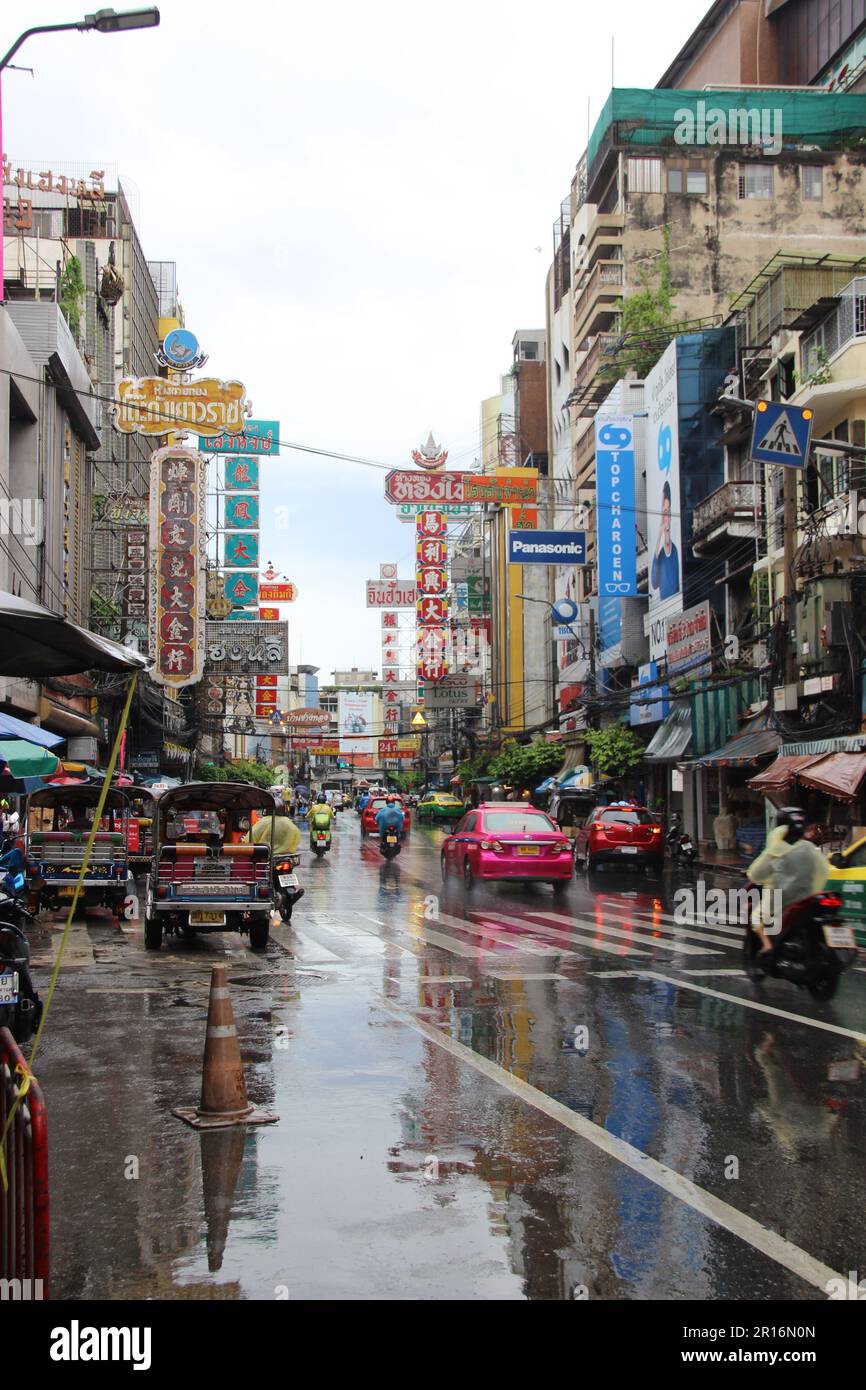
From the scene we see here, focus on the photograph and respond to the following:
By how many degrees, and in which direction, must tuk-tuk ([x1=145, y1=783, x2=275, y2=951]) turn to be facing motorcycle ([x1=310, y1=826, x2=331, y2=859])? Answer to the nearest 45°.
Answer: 0° — it already faces it

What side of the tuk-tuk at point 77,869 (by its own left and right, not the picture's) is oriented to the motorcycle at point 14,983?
back

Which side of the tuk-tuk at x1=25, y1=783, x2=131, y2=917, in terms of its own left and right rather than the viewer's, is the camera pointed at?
back

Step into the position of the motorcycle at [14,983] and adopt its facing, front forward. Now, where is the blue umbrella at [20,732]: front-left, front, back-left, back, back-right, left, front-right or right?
front

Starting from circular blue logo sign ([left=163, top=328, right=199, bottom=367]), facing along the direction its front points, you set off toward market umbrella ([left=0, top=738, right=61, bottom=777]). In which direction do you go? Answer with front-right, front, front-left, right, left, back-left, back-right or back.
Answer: front

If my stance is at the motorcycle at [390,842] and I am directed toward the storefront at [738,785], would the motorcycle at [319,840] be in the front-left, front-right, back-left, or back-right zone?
back-left

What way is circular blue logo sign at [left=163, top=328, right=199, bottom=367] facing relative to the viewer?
toward the camera

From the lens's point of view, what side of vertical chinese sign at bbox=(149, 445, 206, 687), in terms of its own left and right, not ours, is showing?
front

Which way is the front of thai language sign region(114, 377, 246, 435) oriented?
toward the camera

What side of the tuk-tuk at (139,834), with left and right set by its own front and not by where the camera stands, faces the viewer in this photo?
back

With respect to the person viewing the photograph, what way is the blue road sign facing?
facing the viewer

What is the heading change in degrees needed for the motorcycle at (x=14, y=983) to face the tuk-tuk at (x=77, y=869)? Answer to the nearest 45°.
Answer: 0° — it already faces it

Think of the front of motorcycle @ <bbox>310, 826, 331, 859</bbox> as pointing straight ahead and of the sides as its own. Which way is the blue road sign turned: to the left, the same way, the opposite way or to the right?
the opposite way

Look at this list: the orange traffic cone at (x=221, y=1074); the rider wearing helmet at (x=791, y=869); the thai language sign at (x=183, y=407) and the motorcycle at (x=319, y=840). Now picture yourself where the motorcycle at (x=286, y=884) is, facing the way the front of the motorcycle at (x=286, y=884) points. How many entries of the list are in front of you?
2

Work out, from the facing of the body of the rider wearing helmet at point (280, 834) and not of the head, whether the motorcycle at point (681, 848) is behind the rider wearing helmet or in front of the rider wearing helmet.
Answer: in front

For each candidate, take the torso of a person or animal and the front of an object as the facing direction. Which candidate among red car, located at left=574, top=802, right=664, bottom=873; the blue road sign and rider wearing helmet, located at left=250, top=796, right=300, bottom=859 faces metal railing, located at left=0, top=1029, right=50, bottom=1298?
the blue road sign

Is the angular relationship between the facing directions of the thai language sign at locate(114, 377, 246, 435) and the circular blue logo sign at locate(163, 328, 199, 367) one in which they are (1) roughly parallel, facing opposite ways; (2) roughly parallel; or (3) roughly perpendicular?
roughly parallel

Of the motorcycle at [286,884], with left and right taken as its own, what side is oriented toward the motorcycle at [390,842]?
front

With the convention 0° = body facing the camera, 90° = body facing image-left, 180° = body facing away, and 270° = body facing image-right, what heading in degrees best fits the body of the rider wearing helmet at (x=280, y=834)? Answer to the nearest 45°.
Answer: approximately 180°
